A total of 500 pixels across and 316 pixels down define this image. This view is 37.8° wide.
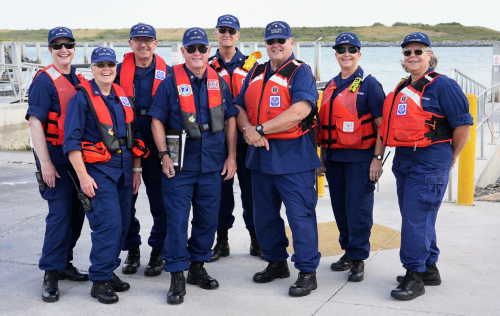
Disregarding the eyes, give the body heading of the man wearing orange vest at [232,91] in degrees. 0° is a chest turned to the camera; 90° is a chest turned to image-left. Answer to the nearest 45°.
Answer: approximately 0°

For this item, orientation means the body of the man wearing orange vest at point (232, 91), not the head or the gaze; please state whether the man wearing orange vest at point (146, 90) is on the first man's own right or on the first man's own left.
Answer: on the first man's own right

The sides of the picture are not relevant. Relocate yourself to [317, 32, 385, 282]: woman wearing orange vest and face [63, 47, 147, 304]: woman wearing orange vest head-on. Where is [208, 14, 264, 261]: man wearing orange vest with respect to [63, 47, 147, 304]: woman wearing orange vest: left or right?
right

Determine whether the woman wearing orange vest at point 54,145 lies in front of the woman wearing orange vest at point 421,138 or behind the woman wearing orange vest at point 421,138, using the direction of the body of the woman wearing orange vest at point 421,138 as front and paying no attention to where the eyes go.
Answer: in front

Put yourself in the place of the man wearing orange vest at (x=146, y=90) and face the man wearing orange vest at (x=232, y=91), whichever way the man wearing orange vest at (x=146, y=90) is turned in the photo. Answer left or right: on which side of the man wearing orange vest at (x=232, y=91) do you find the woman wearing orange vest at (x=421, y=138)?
right

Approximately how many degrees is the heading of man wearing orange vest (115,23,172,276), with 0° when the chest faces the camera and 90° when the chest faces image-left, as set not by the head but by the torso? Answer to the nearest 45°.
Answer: approximately 0°

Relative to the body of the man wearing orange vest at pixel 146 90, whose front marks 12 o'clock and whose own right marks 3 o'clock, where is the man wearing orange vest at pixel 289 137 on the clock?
the man wearing orange vest at pixel 289 137 is roughly at 10 o'clock from the man wearing orange vest at pixel 146 90.

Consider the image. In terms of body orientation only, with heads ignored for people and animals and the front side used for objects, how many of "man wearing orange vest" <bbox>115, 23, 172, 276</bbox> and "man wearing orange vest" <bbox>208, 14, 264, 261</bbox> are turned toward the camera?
2
